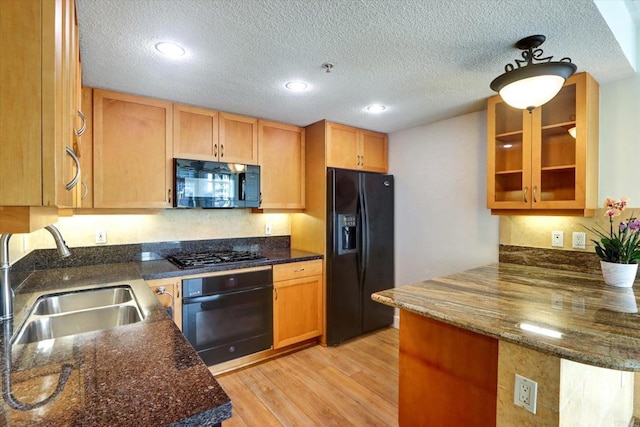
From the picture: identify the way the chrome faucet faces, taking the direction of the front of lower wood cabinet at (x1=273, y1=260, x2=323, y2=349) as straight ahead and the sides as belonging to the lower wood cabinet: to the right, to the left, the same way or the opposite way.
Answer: to the left

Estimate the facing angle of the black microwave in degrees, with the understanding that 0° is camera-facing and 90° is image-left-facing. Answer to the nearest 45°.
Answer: approximately 0°

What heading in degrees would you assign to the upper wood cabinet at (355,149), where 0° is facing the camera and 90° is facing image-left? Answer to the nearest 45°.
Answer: approximately 315°

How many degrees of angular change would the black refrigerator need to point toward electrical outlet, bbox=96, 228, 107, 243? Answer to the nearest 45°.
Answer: approximately 90° to its right

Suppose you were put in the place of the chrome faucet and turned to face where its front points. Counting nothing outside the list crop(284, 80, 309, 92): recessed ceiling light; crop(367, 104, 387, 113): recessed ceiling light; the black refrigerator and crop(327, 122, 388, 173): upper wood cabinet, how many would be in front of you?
4

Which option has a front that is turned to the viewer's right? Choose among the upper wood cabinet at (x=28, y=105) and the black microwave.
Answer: the upper wood cabinet

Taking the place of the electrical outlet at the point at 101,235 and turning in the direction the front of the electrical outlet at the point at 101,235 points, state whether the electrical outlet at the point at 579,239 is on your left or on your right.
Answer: on your left

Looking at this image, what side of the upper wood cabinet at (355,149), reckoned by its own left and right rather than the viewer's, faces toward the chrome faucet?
right

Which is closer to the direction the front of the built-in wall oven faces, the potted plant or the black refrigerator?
the potted plant

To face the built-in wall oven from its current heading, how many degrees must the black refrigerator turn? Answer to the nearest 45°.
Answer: approximately 90° to its right

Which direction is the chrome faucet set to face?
to the viewer's right
